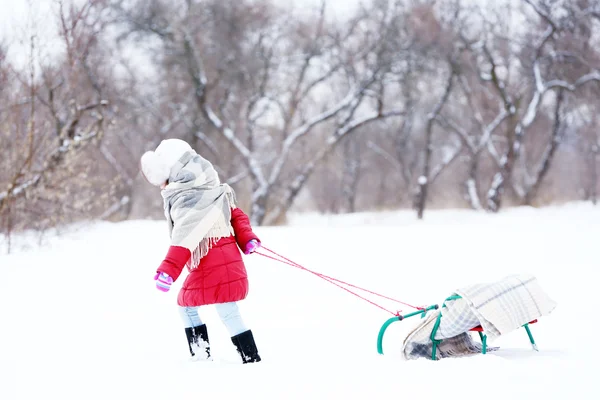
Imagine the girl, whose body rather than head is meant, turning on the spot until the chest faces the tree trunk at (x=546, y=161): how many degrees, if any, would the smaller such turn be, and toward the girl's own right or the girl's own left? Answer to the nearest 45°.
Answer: approximately 90° to the girl's own right

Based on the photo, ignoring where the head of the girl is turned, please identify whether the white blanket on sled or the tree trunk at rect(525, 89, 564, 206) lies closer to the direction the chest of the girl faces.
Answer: the tree trunk

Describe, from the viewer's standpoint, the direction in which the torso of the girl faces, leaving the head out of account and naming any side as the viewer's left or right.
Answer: facing away from the viewer and to the left of the viewer

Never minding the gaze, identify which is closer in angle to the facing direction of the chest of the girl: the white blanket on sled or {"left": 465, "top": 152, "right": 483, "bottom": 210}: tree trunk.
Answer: the tree trunk

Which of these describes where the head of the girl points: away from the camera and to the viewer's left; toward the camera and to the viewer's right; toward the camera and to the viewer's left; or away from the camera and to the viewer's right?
away from the camera and to the viewer's left

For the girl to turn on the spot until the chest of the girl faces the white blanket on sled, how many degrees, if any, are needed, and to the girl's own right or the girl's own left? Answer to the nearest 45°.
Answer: approximately 135° to the girl's own right

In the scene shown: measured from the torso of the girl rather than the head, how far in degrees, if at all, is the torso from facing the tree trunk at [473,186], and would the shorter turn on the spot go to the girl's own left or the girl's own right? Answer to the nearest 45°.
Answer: approximately 90° to the girl's own right
